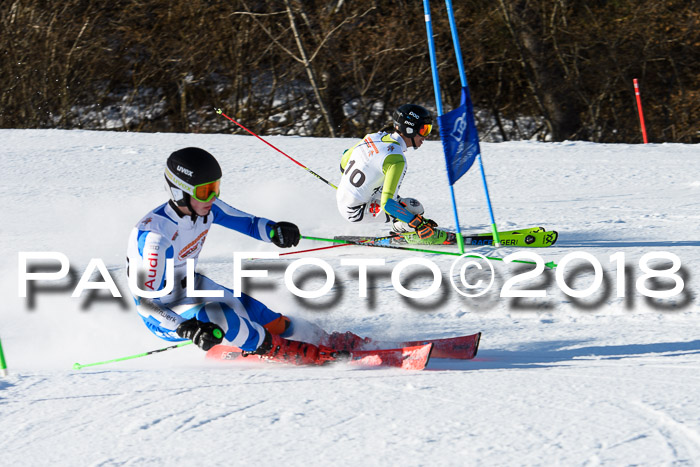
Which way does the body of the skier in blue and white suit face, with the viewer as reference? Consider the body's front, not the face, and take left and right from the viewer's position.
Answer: facing the viewer and to the right of the viewer
